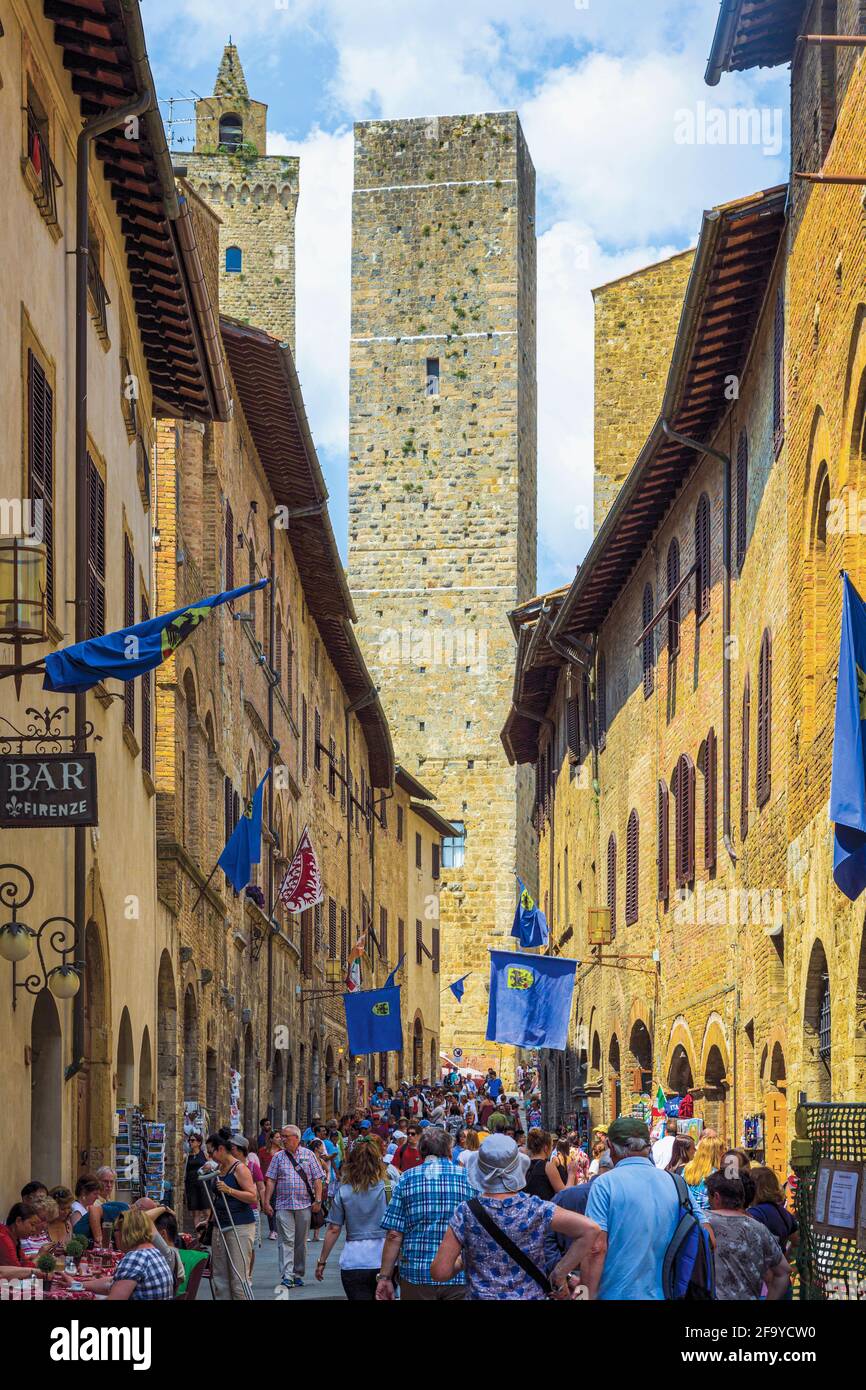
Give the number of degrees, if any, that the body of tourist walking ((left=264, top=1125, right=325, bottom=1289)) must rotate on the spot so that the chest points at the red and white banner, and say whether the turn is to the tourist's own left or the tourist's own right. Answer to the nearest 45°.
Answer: approximately 180°

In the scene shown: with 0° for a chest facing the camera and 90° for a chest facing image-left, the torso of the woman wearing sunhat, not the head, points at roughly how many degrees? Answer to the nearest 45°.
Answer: approximately 180°

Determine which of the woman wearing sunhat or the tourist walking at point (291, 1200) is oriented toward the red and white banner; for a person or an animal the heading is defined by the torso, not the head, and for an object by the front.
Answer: the woman wearing sunhat

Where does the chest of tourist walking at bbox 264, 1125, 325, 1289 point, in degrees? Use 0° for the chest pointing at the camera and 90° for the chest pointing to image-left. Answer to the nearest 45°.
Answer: approximately 0°

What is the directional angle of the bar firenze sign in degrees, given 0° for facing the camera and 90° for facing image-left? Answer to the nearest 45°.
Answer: approximately 0°

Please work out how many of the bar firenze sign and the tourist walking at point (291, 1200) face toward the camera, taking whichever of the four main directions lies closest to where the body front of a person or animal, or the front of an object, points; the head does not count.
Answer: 2

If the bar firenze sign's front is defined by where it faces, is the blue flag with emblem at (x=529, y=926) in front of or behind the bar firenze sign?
behind
